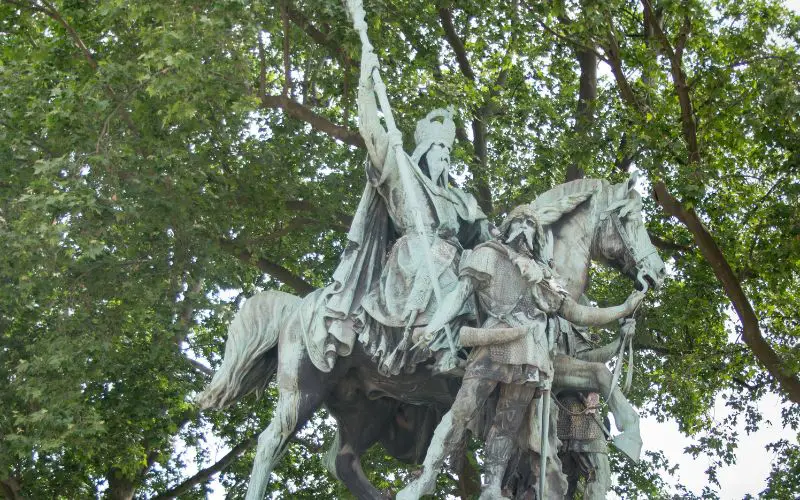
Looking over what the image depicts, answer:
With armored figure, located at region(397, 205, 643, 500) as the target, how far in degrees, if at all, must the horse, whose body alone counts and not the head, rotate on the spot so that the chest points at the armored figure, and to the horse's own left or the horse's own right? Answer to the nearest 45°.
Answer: approximately 45° to the horse's own right

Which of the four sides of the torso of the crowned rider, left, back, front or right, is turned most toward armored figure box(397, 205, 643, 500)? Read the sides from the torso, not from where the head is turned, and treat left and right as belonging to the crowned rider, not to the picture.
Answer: front

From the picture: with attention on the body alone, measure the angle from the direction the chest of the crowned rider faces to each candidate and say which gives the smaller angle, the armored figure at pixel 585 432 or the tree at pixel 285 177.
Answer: the armored figure

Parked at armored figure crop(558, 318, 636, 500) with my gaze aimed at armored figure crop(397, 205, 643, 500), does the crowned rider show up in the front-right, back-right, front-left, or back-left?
front-right

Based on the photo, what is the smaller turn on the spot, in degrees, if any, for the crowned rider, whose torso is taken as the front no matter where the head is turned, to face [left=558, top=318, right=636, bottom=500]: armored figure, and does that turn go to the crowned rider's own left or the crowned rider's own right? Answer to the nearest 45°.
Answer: approximately 45° to the crowned rider's own left

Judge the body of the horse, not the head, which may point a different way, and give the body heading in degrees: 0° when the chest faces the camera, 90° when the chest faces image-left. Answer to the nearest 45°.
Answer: approximately 270°

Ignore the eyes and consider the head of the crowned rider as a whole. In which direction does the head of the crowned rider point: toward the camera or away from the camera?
toward the camera
